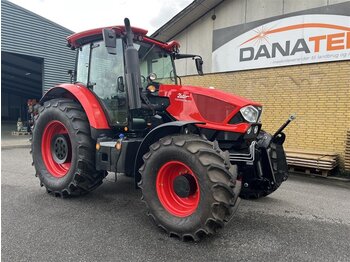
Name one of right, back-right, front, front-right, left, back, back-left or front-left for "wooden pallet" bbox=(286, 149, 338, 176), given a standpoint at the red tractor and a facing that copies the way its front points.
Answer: left

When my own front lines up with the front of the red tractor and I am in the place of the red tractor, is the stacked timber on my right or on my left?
on my left

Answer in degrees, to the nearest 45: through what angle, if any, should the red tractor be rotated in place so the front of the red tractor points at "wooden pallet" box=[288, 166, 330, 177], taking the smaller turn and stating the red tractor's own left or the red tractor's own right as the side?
approximately 90° to the red tractor's own left

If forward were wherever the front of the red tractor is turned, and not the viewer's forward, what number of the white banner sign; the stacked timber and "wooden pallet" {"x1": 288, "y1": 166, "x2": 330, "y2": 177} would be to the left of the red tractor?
3

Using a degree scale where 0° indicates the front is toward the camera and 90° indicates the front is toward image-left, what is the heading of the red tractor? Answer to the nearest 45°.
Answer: approximately 315°

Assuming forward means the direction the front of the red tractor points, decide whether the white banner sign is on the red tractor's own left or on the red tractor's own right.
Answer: on the red tractor's own left
